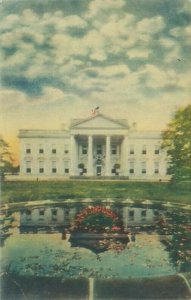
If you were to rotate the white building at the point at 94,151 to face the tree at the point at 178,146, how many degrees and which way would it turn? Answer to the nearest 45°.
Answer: approximately 90° to its left

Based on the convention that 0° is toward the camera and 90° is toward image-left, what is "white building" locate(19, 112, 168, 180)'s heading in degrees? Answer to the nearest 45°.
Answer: approximately 0°
